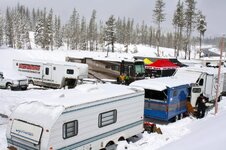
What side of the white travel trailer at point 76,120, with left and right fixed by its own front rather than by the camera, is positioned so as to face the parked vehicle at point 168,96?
back

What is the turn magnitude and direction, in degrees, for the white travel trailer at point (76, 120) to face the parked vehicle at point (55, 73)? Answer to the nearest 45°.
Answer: approximately 135° to its right

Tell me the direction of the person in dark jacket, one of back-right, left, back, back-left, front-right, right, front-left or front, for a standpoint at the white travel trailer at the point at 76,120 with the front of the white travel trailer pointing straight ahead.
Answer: back

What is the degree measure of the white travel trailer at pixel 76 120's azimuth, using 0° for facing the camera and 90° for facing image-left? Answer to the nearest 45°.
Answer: approximately 45°
